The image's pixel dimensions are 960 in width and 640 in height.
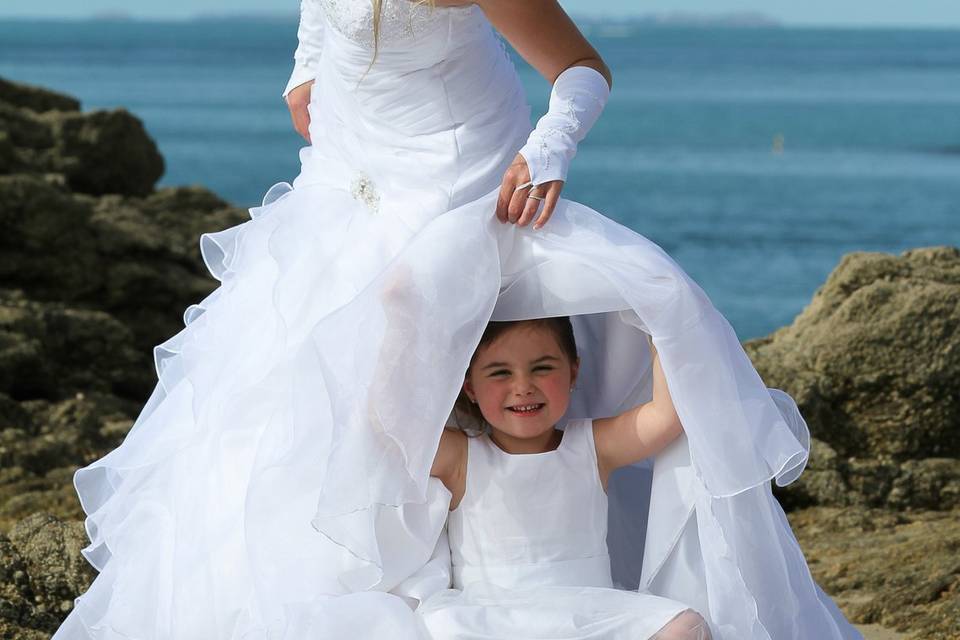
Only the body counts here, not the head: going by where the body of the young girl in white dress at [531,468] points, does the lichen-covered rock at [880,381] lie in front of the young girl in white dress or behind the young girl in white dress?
behind

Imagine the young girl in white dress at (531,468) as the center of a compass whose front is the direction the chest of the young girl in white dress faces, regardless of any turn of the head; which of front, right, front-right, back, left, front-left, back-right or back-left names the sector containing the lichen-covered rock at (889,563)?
back-left

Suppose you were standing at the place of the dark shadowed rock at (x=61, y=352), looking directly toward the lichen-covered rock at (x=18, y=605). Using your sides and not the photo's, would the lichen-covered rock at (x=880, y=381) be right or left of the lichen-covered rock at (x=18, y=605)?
left

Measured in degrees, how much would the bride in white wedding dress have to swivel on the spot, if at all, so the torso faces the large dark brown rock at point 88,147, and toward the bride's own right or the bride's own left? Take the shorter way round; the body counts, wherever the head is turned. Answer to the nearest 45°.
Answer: approximately 135° to the bride's own right
